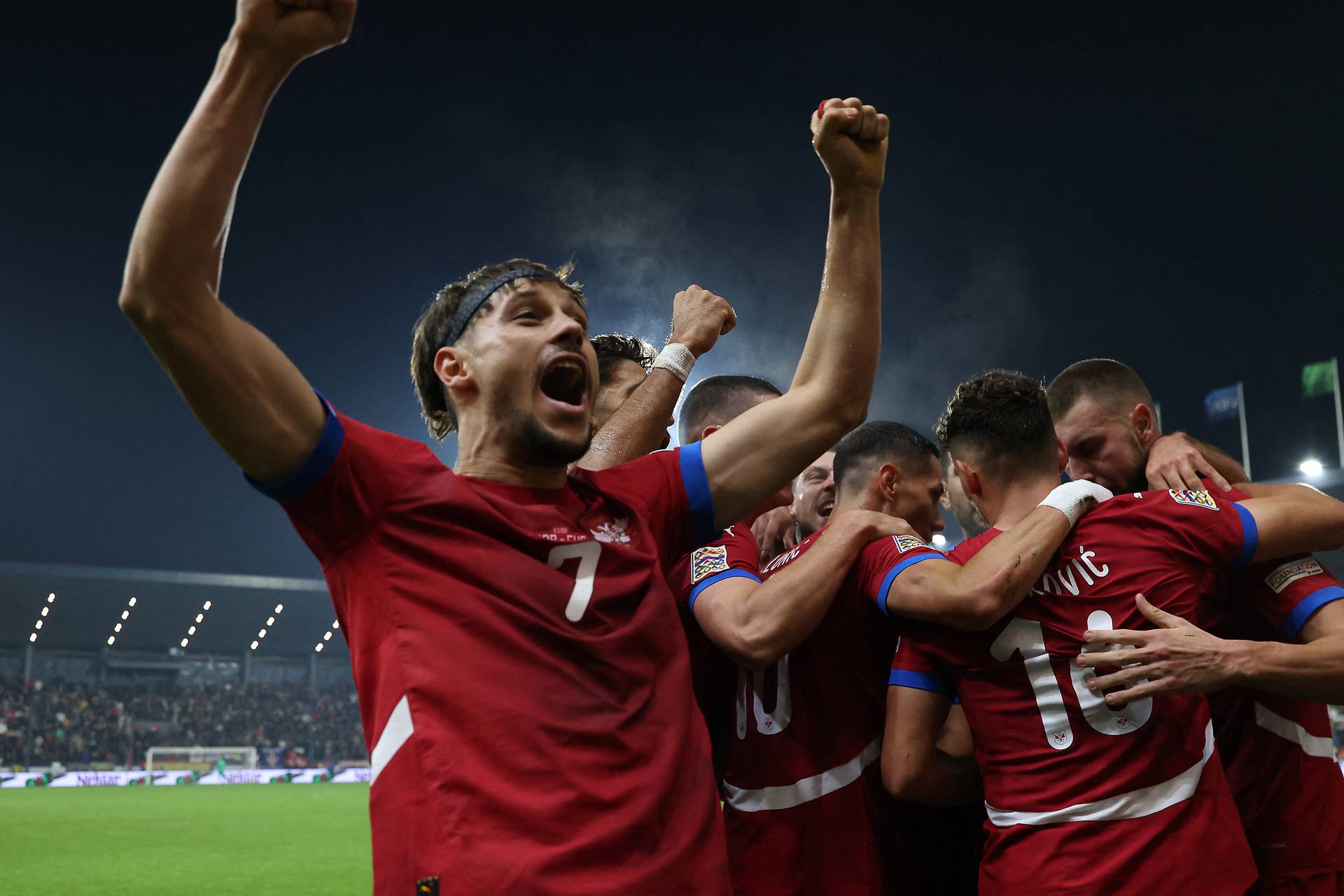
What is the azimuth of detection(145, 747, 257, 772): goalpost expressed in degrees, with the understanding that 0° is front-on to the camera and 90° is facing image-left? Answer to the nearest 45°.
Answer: approximately 0°
